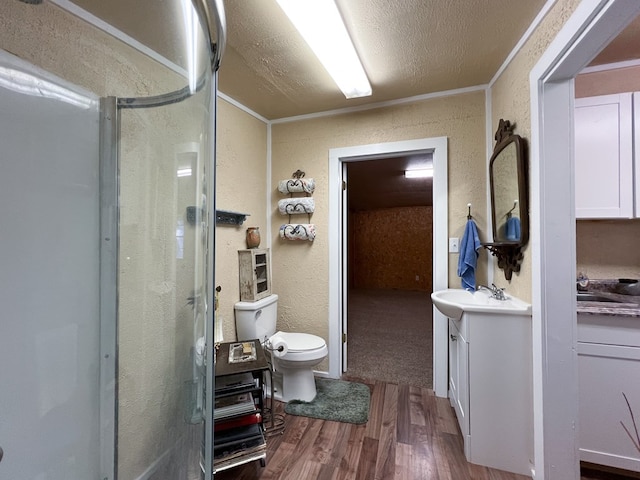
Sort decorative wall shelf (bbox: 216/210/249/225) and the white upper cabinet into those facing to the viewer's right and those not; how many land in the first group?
1

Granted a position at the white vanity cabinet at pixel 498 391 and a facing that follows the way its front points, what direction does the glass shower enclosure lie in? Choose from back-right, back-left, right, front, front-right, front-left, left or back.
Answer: front-left

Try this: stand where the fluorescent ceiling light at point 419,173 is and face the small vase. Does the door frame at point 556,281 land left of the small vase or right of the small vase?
left

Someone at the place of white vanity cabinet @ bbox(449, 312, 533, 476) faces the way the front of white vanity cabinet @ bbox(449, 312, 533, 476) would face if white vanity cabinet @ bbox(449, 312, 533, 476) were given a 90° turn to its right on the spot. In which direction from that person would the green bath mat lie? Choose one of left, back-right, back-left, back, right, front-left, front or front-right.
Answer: left

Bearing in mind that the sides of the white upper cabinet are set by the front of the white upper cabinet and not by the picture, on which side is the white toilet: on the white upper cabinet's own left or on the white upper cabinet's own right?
on the white upper cabinet's own right

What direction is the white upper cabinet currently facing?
toward the camera

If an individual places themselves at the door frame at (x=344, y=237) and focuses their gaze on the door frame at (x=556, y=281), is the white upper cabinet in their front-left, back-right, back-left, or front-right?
front-left

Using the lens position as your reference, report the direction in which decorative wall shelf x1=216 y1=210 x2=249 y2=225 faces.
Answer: facing to the right of the viewer

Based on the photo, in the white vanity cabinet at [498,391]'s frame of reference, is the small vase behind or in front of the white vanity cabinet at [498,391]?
in front

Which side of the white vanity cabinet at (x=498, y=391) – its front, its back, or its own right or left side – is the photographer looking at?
left

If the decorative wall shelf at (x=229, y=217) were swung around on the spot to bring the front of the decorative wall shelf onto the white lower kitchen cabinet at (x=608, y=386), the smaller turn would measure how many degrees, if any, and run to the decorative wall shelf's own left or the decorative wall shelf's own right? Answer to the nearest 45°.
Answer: approximately 45° to the decorative wall shelf's own right

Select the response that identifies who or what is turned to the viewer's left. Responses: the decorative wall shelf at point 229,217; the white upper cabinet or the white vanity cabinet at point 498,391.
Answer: the white vanity cabinet

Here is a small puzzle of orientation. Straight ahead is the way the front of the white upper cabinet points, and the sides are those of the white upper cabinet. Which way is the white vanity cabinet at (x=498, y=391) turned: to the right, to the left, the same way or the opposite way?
to the right

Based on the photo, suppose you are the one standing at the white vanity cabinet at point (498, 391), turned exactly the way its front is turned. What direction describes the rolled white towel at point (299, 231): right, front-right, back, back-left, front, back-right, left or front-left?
front

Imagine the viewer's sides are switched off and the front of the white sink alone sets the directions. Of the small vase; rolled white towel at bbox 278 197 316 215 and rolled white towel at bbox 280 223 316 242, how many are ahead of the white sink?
3

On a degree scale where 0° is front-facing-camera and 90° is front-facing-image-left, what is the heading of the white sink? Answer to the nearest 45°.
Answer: approximately 90°
